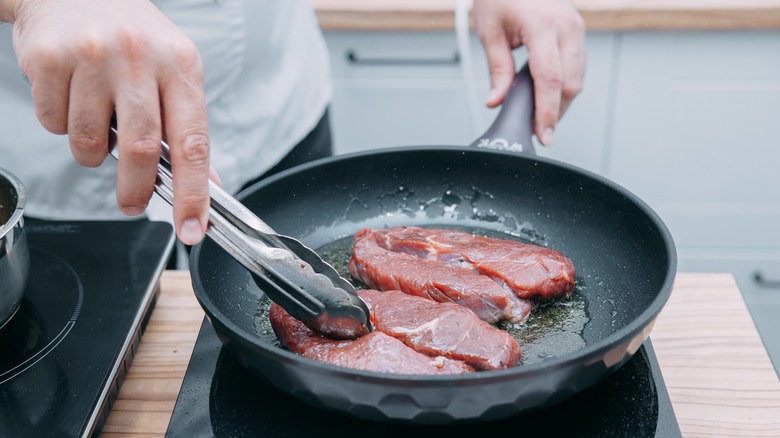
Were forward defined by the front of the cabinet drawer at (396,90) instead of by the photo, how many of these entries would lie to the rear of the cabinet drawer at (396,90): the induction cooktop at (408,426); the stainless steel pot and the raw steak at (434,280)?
0

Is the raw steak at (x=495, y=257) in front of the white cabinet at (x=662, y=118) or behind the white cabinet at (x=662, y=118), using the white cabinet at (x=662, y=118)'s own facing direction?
in front

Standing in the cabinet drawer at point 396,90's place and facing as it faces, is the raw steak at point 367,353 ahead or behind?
ahead

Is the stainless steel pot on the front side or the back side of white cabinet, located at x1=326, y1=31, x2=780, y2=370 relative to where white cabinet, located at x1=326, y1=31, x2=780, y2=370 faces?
on the front side

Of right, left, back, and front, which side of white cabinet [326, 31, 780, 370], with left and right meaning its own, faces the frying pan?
front

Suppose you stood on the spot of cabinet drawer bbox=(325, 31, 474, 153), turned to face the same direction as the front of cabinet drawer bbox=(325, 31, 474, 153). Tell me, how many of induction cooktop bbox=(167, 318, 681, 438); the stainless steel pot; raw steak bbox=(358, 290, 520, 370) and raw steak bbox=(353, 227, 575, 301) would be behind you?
0

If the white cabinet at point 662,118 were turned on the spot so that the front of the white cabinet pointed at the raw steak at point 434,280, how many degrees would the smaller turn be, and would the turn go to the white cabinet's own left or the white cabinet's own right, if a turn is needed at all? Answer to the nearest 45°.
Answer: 0° — it already faces it

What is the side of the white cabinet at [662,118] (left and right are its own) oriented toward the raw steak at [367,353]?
front

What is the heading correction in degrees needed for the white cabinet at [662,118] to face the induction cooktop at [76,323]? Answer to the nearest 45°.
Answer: approximately 45° to its right

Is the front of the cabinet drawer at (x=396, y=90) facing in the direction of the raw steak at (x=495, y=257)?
yes

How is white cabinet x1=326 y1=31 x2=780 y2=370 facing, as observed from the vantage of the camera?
facing the viewer

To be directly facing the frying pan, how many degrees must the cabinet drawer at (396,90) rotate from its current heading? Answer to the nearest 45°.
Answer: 0° — it already faces it

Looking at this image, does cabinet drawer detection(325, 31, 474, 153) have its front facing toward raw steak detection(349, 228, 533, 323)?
yes
